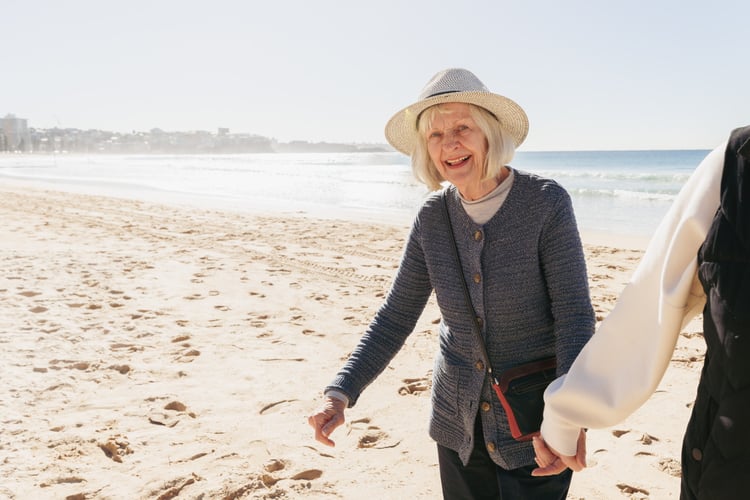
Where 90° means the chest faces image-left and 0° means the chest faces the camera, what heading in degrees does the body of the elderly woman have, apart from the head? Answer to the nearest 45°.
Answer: approximately 0°
